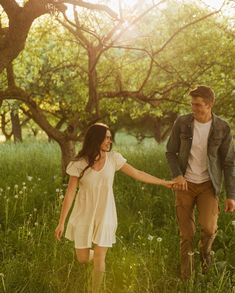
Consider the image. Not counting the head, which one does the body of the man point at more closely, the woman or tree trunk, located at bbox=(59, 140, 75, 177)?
the woman

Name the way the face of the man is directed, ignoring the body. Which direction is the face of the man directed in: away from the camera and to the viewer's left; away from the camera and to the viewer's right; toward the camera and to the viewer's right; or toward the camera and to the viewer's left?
toward the camera and to the viewer's left

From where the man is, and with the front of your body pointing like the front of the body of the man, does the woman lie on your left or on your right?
on your right

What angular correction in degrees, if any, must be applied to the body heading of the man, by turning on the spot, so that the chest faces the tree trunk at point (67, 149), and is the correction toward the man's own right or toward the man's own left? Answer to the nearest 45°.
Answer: approximately 135° to the man's own right

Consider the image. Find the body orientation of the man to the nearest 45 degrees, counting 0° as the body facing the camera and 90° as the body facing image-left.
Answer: approximately 0°
